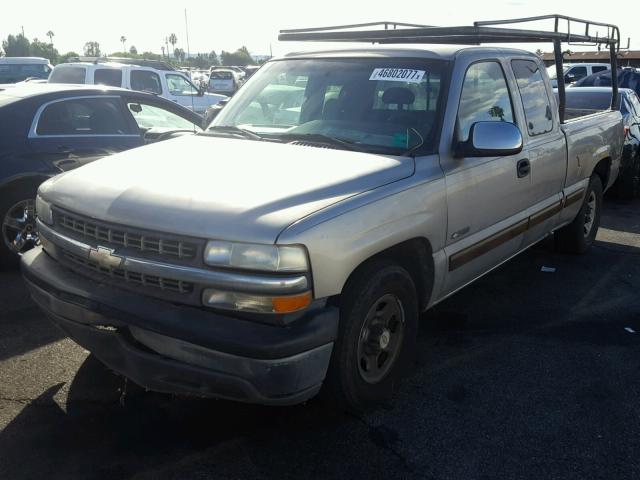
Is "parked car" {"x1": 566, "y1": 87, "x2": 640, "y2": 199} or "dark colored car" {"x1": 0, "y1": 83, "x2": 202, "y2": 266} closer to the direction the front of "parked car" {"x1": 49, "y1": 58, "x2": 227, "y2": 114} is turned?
the parked car

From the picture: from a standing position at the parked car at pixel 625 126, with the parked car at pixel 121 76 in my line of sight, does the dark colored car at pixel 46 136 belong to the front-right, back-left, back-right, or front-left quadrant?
front-left

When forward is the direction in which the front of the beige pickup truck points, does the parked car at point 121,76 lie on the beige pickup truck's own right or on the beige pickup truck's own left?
on the beige pickup truck's own right

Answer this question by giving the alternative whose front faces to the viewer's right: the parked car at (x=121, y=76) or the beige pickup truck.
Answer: the parked car

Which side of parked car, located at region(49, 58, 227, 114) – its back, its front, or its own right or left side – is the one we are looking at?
right

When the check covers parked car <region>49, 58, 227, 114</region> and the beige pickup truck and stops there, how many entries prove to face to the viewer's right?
1

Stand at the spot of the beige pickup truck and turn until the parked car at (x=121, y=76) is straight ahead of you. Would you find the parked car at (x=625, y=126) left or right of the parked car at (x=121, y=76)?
right

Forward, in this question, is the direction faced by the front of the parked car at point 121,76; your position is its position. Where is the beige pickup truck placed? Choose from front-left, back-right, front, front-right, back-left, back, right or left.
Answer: right

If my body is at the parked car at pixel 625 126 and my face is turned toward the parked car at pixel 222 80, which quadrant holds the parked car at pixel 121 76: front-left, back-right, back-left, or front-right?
front-left

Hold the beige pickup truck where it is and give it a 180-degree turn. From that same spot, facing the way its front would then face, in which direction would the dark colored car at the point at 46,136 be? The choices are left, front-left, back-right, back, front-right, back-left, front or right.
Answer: left

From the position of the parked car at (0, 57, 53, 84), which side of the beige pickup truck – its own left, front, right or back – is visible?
right

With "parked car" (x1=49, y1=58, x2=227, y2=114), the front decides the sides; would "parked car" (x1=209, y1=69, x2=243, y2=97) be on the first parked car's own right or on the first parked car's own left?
on the first parked car's own left

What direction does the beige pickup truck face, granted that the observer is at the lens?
facing the viewer and to the left of the viewer

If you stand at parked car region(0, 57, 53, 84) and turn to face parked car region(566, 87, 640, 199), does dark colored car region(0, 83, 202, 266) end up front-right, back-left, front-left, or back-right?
front-right
